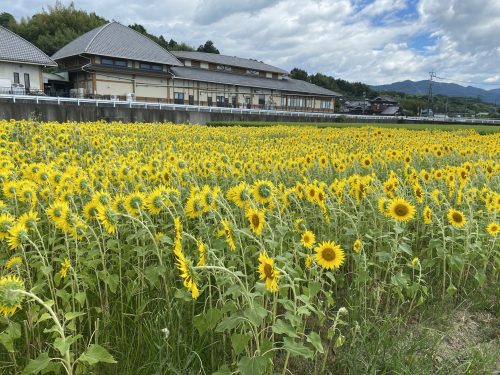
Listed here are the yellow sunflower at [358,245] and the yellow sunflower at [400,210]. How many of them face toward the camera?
2

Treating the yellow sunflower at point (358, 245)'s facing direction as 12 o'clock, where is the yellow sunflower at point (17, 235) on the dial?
the yellow sunflower at point (17, 235) is roughly at 2 o'clock from the yellow sunflower at point (358, 245).

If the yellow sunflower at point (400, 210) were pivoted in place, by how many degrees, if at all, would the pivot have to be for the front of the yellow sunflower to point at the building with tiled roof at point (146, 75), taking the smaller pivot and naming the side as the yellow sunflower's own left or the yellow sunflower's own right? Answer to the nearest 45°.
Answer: approximately 135° to the yellow sunflower's own right

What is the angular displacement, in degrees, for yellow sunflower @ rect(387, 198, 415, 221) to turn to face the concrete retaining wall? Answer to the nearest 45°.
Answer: approximately 135° to its right

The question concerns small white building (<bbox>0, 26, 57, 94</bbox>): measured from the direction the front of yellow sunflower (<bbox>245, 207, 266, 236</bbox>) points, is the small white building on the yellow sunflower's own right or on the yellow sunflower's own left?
on the yellow sunflower's own right

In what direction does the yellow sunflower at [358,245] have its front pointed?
toward the camera

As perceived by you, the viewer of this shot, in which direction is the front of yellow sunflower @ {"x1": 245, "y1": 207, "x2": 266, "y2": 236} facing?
facing the viewer and to the left of the viewer
